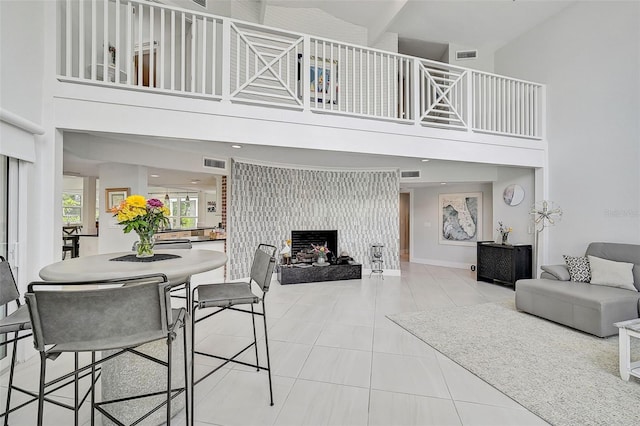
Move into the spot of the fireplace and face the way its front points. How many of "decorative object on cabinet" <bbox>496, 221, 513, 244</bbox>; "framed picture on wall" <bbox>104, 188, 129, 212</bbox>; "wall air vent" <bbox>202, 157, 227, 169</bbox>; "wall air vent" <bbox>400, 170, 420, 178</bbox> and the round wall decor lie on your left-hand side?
3

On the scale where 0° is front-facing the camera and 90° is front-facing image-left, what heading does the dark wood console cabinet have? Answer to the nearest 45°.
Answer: approximately 45°

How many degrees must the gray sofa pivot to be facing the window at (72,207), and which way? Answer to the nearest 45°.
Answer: approximately 45° to its right

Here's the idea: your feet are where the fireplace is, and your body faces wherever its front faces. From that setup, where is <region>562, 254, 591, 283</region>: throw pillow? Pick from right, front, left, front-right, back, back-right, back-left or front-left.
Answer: front-left

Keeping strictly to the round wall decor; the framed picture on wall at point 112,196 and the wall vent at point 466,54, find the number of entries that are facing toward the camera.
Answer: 3

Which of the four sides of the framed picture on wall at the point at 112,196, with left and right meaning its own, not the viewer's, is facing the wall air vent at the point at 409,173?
left

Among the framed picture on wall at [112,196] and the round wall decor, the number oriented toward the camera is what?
2

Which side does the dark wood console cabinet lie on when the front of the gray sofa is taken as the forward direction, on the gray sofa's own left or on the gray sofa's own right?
on the gray sofa's own right

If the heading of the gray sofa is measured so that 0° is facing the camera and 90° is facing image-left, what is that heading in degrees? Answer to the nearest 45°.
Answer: approximately 45°

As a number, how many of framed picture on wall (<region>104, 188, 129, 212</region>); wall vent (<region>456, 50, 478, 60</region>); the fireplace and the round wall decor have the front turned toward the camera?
4

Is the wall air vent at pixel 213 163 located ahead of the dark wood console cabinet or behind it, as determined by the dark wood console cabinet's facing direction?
ahead

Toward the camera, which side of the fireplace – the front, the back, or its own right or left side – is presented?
front

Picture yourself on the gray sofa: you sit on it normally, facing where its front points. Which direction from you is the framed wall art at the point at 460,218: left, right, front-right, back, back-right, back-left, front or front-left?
right

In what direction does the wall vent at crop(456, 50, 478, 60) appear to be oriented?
toward the camera
